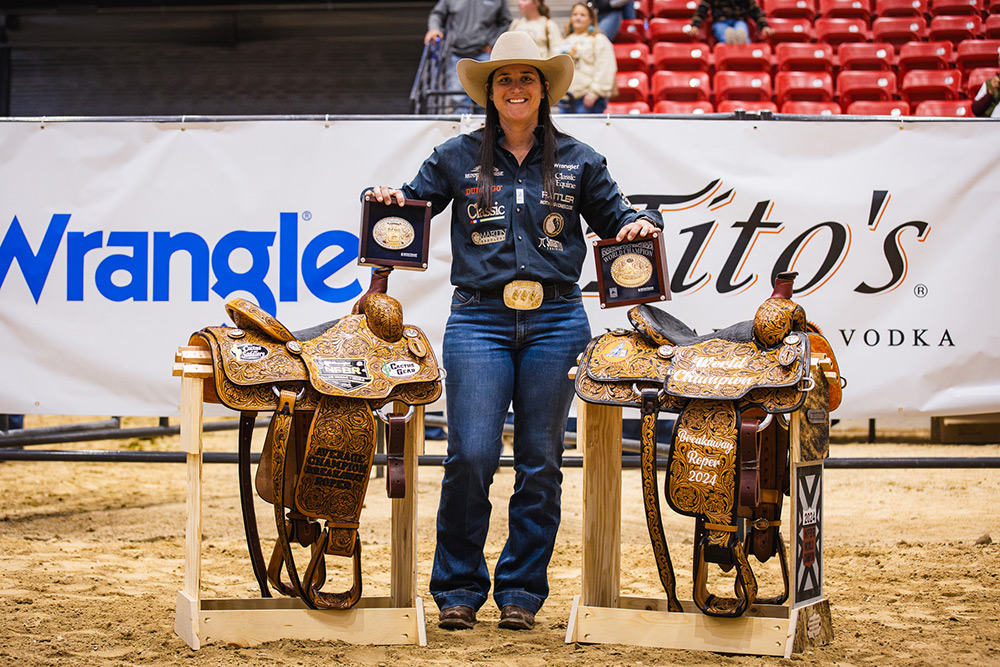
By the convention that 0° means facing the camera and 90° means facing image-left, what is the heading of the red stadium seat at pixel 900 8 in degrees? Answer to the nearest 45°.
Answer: approximately 0°

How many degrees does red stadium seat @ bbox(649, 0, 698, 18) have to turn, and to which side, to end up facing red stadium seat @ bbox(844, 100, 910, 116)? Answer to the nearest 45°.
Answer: approximately 45° to its left

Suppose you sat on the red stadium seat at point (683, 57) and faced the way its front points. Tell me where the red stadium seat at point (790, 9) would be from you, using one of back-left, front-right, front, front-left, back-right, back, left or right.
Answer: back-left

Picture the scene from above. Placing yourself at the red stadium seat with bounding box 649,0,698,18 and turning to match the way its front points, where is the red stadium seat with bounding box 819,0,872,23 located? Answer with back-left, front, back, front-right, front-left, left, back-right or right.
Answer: left

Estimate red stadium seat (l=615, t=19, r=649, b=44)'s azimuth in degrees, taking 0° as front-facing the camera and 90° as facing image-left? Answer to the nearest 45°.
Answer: approximately 0°

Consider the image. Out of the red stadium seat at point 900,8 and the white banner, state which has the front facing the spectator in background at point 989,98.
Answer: the red stadium seat

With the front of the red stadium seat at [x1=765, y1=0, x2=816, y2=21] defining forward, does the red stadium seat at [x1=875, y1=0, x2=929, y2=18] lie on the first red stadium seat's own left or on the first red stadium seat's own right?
on the first red stadium seat's own left
